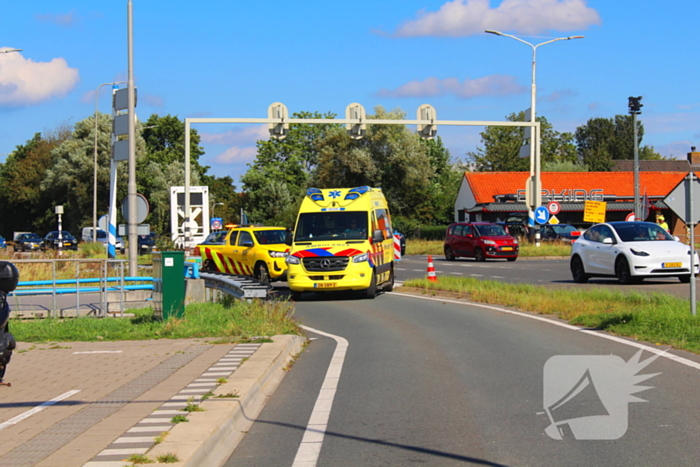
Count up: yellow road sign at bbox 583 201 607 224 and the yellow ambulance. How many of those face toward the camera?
2

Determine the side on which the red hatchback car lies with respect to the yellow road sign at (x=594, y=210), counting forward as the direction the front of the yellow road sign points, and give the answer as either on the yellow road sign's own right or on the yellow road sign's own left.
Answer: on the yellow road sign's own right

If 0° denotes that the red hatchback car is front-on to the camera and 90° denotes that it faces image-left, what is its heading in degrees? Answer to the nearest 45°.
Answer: approximately 315°

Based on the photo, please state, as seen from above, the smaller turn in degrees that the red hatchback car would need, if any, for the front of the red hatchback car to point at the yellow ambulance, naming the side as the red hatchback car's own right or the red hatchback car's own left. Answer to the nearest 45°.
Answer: approximately 45° to the red hatchback car's own right

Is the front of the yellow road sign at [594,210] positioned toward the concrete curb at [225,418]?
yes

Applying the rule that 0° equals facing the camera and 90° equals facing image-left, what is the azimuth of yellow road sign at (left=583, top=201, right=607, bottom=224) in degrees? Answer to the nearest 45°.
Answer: approximately 0°

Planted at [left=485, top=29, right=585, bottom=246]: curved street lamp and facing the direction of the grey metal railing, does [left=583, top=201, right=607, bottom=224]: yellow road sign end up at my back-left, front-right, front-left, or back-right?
back-left

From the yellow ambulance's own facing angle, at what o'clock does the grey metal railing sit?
The grey metal railing is roughly at 2 o'clock from the yellow ambulance.

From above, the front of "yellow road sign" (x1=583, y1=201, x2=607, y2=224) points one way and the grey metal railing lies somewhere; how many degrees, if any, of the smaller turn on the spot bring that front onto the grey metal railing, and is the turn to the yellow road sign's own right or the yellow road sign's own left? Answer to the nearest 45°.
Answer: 0° — it already faces it
